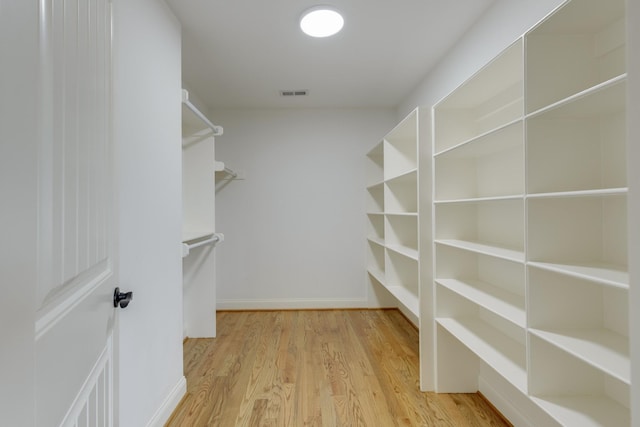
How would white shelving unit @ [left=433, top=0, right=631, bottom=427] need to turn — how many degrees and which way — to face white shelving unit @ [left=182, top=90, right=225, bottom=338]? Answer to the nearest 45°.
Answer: approximately 45° to its right

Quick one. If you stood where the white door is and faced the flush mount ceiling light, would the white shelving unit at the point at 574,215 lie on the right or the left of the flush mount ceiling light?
right

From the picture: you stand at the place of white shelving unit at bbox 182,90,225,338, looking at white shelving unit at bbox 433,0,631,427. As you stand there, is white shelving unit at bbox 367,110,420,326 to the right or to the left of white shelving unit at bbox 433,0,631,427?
left

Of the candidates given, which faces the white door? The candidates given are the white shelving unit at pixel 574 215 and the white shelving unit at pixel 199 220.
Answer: the white shelving unit at pixel 574 215

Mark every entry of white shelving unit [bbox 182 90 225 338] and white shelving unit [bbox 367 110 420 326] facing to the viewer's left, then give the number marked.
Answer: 1

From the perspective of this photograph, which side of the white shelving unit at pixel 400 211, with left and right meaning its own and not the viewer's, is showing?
left

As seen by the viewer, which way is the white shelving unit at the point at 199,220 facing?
to the viewer's right

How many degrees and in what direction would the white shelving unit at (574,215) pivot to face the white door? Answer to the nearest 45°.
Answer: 0° — it already faces it

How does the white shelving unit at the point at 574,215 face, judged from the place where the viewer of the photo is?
facing the viewer and to the left of the viewer

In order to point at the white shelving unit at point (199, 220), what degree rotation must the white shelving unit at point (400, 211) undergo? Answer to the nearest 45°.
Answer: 0° — it already faces it

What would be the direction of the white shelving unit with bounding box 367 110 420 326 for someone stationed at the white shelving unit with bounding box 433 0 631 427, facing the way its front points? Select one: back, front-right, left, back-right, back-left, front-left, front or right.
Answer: right

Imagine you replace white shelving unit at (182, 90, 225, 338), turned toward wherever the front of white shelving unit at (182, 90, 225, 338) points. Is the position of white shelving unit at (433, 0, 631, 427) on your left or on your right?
on your right

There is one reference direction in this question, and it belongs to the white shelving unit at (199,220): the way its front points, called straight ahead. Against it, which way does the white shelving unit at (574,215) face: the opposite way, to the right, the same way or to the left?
the opposite way
